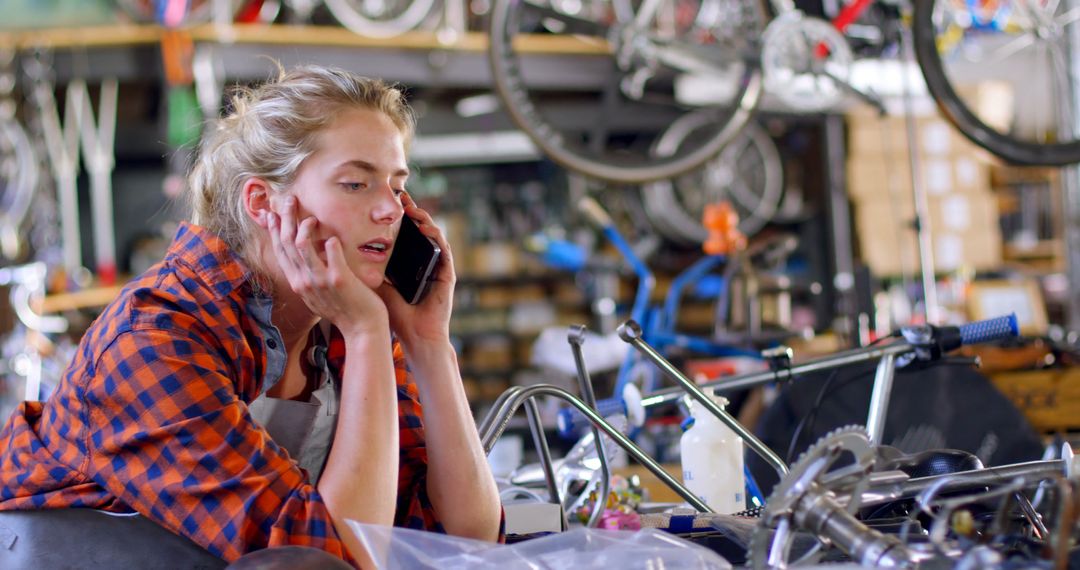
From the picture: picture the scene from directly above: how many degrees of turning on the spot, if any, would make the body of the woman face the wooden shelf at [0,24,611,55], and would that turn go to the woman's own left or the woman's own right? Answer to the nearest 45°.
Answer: approximately 135° to the woman's own left

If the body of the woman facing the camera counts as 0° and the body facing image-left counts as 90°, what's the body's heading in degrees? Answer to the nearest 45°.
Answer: approximately 315°

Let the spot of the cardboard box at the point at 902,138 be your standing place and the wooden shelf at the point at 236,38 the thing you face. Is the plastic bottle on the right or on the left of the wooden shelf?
left

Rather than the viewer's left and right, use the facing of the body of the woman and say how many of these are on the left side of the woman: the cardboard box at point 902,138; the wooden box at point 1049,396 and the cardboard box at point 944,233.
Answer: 3

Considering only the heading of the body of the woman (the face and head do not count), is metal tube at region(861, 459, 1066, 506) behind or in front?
in front

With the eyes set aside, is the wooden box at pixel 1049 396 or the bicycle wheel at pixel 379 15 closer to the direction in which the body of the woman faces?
the wooden box

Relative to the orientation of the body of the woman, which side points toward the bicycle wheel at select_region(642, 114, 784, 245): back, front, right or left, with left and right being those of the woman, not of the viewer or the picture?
left

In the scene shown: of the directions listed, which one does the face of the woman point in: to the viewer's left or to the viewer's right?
to the viewer's right

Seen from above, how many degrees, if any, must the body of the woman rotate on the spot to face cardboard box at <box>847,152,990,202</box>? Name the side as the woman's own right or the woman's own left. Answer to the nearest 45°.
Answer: approximately 90° to the woman's own left

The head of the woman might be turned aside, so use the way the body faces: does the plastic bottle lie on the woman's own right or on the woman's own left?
on the woman's own left

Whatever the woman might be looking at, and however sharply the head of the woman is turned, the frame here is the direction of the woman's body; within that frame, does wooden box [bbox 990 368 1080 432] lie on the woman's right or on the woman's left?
on the woman's left
